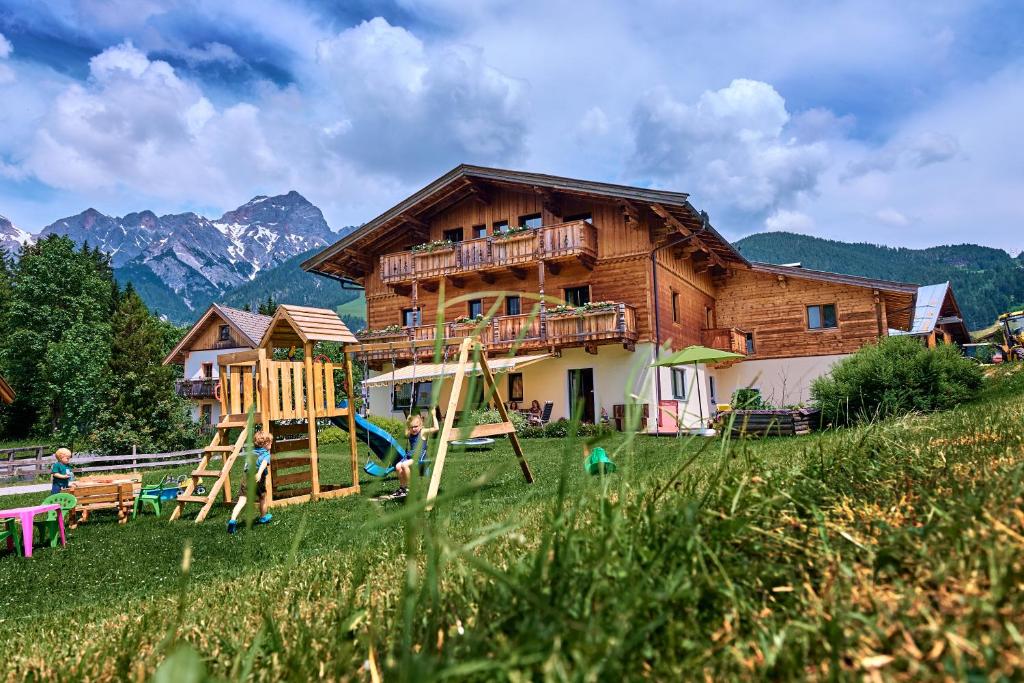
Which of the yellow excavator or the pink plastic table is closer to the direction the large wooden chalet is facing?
the pink plastic table

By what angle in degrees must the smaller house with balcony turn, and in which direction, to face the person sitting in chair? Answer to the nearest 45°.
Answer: approximately 45° to its left

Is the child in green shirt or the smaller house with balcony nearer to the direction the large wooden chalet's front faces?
the child in green shirt

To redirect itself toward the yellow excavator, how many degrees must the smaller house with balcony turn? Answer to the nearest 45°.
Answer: approximately 90° to its left

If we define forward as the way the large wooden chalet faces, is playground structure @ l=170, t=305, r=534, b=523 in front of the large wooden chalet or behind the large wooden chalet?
in front

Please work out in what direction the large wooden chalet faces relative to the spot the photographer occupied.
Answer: facing the viewer and to the left of the viewer

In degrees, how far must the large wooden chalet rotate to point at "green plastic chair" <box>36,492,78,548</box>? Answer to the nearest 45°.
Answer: approximately 45° to its left

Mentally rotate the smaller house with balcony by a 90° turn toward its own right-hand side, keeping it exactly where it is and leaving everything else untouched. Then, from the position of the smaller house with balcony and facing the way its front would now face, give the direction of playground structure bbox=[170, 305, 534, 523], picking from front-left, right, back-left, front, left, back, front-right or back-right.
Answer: back-left

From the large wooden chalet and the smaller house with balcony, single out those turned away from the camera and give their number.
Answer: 0

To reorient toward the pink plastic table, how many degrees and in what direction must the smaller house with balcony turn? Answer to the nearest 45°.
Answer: approximately 45° to its left

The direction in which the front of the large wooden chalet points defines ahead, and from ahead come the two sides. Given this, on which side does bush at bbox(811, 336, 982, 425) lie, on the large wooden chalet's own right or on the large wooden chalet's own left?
on the large wooden chalet's own left

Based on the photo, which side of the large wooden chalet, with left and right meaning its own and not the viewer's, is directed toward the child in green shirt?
front
